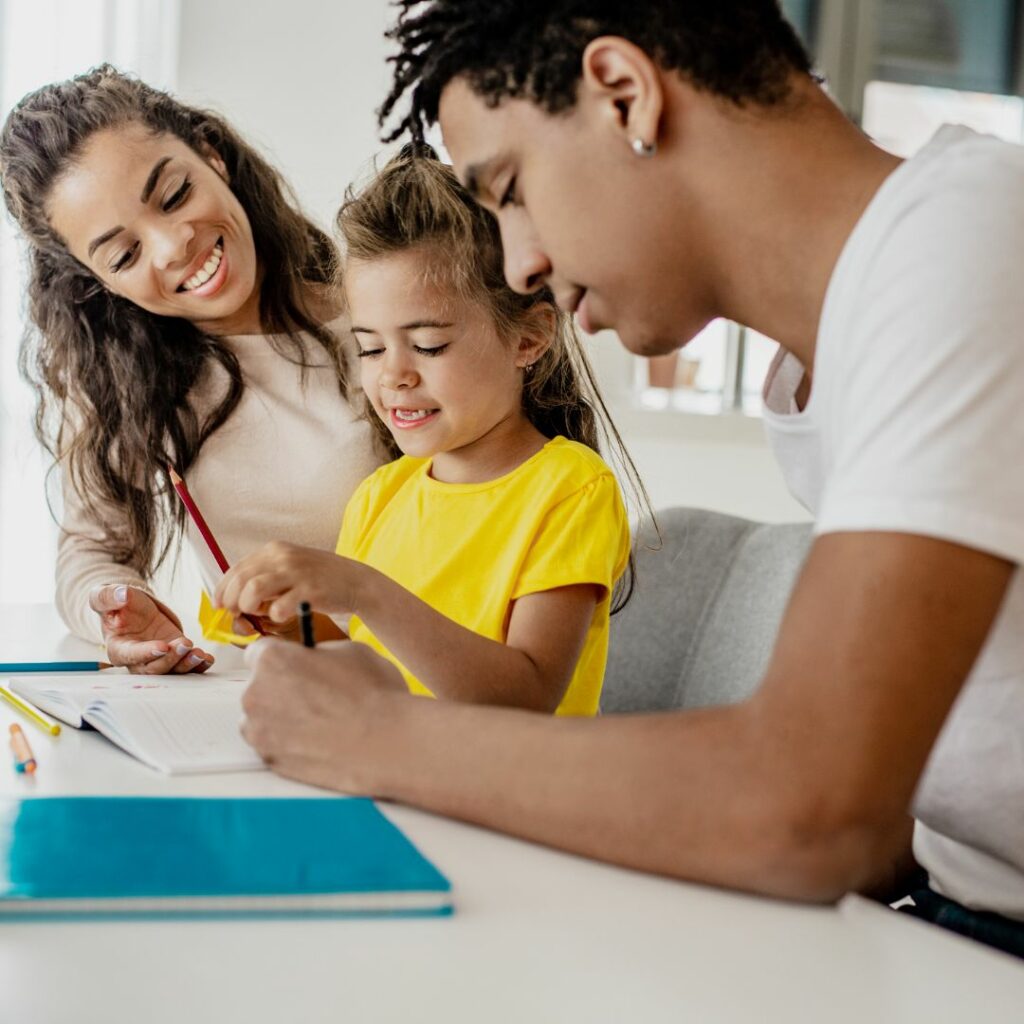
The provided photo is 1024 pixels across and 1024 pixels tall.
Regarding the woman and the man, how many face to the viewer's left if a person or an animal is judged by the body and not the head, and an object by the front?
1

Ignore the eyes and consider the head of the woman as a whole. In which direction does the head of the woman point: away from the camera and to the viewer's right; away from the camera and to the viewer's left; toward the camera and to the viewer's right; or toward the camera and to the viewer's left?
toward the camera and to the viewer's right

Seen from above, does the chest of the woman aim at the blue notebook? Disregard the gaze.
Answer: yes

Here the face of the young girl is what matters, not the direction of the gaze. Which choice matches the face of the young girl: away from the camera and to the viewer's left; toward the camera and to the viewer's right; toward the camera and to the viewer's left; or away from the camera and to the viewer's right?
toward the camera and to the viewer's left

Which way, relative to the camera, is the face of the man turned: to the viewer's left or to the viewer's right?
to the viewer's left

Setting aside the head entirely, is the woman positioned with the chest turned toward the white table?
yes

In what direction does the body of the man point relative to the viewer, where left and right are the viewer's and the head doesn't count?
facing to the left of the viewer
